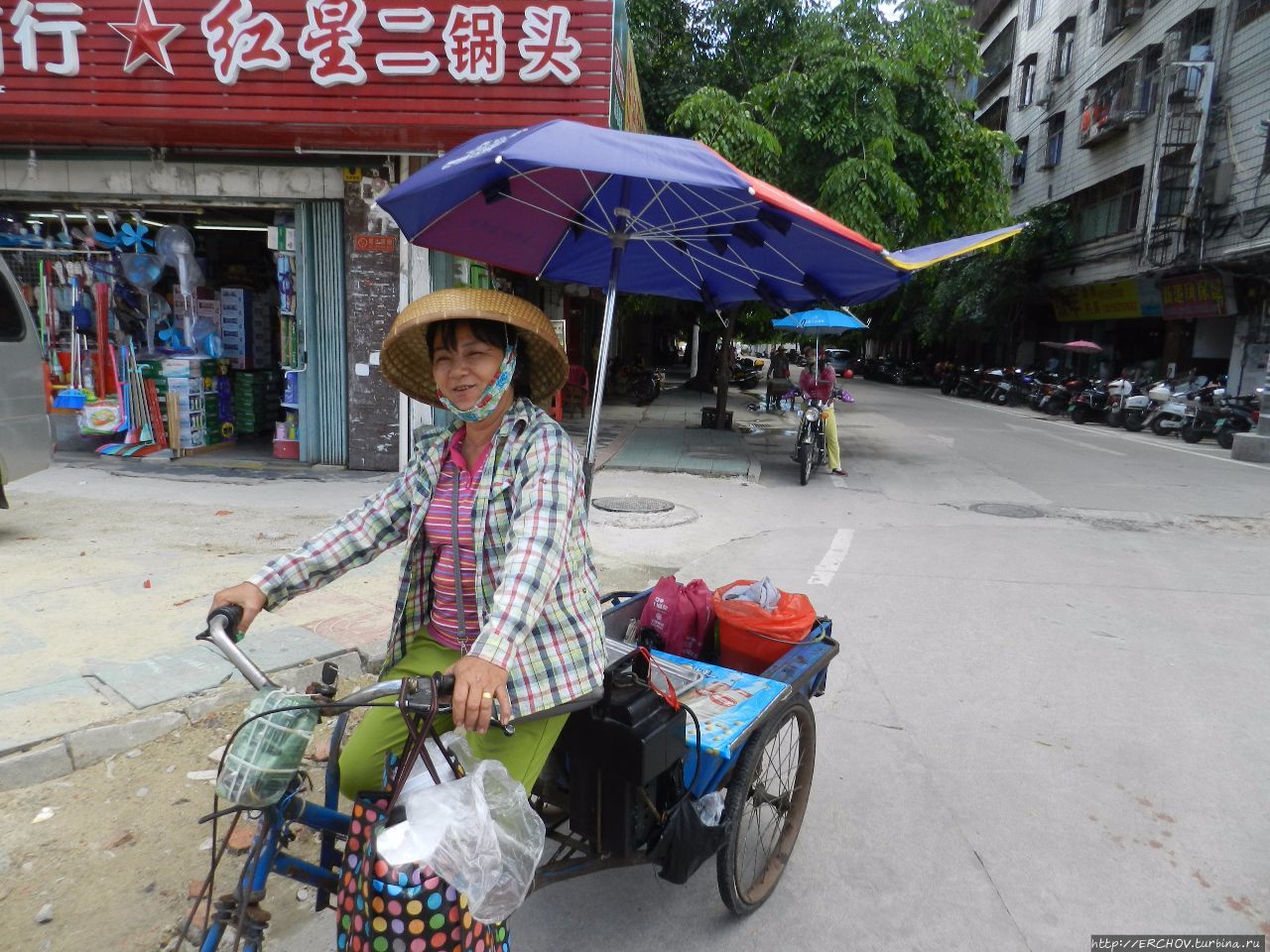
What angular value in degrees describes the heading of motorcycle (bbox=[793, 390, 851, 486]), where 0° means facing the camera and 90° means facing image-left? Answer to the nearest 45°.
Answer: approximately 0°

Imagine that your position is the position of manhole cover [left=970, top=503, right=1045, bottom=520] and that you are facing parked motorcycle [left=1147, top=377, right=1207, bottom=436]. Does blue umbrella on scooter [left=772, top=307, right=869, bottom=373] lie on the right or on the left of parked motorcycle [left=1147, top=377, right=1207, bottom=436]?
left

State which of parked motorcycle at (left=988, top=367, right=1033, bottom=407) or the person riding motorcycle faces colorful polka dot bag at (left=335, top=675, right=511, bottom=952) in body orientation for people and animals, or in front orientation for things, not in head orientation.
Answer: the person riding motorcycle

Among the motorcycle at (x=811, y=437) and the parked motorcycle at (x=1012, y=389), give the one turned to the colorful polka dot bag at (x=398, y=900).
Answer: the motorcycle at (x=811, y=437)

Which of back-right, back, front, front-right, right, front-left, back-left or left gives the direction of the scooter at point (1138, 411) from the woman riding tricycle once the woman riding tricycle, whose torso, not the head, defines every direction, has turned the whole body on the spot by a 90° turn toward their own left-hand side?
left
